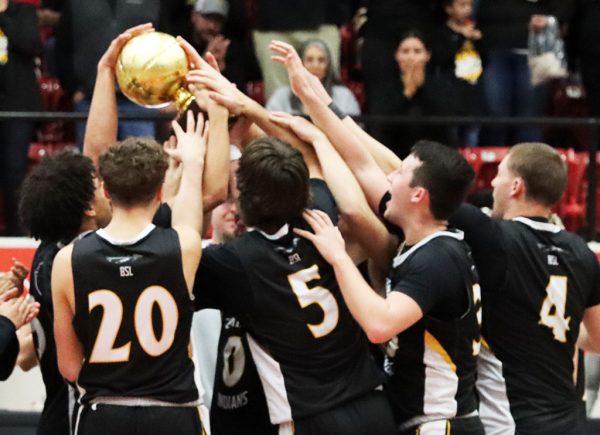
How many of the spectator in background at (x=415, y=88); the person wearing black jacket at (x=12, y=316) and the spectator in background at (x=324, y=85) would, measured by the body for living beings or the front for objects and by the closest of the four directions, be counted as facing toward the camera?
2

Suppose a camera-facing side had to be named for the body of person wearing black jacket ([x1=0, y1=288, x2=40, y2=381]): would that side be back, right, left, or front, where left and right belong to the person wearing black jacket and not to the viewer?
right

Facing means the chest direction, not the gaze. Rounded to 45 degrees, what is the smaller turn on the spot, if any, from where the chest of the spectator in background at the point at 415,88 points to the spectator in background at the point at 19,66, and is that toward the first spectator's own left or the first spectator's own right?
approximately 90° to the first spectator's own right

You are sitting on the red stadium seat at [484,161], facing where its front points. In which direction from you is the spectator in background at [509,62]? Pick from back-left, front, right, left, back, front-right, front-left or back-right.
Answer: back

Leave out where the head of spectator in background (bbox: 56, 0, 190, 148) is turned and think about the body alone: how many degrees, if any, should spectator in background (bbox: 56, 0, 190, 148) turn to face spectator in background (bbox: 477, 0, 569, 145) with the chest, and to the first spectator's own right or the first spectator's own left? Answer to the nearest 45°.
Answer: approximately 90° to the first spectator's own left

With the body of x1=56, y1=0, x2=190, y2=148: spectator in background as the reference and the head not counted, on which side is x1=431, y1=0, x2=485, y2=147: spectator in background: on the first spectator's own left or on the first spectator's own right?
on the first spectator's own left

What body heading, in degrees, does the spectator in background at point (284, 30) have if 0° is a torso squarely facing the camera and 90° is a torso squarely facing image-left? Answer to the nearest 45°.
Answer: approximately 0°
